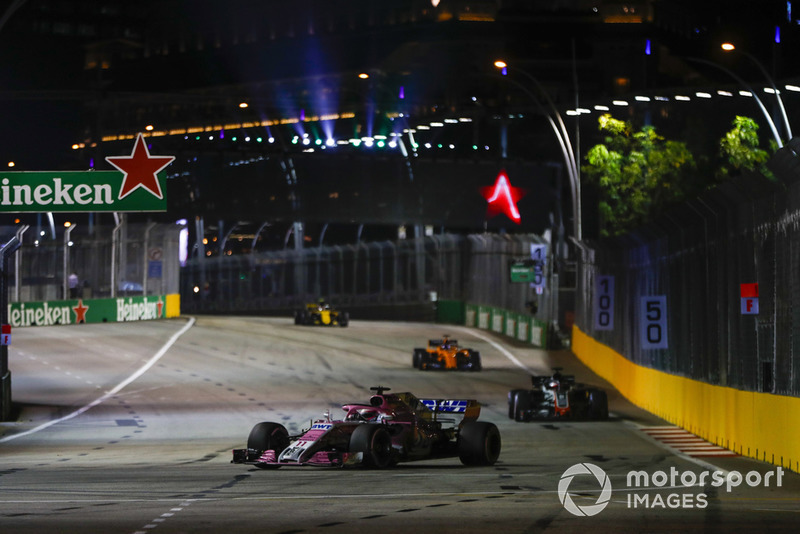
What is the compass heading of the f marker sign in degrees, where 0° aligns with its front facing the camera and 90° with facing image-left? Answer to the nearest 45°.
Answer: approximately 0°

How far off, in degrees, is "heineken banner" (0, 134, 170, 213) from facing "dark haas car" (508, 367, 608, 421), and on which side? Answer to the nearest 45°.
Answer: approximately 90° to its left

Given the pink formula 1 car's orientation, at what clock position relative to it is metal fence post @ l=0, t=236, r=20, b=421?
The metal fence post is roughly at 3 o'clock from the pink formula 1 car.

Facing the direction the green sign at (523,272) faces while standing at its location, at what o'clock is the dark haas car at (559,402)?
The dark haas car is roughly at 12 o'clock from the green sign.

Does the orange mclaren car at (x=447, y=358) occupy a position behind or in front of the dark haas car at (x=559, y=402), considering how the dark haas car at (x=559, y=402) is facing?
behind

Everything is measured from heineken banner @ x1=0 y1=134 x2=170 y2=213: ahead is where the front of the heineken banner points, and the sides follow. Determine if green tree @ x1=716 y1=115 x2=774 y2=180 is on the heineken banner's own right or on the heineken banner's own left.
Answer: on the heineken banner's own left

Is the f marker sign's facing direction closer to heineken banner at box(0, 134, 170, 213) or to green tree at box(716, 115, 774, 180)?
the heineken banner

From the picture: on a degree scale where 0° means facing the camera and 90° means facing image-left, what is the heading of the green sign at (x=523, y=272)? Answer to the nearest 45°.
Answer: approximately 0°

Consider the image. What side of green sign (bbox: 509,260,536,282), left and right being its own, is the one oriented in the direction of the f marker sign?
front

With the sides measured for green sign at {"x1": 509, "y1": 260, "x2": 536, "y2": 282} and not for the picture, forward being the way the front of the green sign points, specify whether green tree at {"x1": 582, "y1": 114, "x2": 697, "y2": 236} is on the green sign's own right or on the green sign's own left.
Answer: on the green sign's own left
